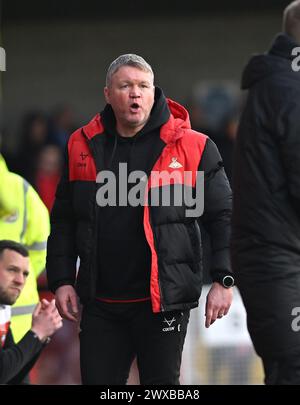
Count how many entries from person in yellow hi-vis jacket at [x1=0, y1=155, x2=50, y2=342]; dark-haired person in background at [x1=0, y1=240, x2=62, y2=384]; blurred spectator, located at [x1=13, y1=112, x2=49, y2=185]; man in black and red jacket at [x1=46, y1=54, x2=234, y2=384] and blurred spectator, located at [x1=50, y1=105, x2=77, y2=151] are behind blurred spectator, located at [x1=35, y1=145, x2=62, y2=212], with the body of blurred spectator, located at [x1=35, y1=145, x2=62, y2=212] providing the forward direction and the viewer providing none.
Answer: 2

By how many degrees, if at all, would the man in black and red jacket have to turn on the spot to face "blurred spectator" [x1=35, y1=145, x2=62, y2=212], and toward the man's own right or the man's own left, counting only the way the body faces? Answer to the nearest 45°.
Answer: approximately 180°

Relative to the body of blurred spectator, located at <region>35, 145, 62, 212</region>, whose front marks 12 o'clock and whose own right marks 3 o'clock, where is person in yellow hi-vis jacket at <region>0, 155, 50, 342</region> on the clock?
The person in yellow hi-vis jacket is roughly at 12 o'clock from the blurred spectator.

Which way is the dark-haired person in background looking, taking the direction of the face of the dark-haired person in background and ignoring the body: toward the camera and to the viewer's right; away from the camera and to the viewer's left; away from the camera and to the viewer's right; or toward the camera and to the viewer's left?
toward the camera and to the viewer's right

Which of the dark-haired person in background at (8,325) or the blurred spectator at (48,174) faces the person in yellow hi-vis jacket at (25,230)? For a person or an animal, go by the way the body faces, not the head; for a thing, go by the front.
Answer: the blurred spectator

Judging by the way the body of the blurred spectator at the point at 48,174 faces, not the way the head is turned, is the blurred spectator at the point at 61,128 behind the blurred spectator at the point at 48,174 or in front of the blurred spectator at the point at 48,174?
behind

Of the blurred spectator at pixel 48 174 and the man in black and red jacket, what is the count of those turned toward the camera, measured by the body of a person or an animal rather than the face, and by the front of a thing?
2

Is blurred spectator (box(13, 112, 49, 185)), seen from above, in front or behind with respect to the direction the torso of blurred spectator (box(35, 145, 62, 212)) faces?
behind

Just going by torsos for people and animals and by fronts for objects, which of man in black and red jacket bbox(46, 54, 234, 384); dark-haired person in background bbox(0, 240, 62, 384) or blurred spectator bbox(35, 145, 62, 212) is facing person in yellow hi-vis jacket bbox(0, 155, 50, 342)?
the blurred spectator

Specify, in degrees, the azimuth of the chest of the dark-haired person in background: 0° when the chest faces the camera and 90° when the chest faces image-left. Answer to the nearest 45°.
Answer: approximately 315°

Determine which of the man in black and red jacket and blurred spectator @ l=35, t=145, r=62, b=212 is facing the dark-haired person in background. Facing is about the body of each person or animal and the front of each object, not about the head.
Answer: the blurred spectator

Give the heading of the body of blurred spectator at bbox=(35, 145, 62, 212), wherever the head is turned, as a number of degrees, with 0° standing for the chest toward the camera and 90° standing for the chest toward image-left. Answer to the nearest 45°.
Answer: approximately 0°

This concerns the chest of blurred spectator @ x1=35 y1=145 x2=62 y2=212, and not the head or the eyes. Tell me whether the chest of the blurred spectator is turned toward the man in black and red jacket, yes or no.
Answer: yes

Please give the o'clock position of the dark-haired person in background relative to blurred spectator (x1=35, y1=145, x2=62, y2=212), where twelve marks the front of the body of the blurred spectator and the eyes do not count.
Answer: The dark-haired person in background is roughly at 12 o'clock from the blurred spectator.
